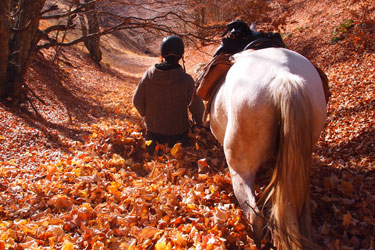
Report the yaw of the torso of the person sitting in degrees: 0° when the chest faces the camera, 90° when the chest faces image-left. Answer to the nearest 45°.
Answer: approximately 180°

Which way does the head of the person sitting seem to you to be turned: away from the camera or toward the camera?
away from the camera

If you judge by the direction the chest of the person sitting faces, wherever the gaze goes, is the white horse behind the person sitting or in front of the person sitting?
behind

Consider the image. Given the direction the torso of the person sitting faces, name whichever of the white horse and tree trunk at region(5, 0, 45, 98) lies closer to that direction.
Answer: the tree trunk

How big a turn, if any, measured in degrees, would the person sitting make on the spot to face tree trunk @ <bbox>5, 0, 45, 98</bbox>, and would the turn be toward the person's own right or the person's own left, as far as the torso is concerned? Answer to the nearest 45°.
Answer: approximately 45° to the person's own left

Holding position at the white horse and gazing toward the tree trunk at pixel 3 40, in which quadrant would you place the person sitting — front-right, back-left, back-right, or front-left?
front-right

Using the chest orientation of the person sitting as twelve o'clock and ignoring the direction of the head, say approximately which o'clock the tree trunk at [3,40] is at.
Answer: The tree trunk is roughly at 10 o'clock from the person sitting.

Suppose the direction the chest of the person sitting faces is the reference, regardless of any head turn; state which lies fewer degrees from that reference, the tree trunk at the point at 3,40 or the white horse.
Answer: the tree trunk
